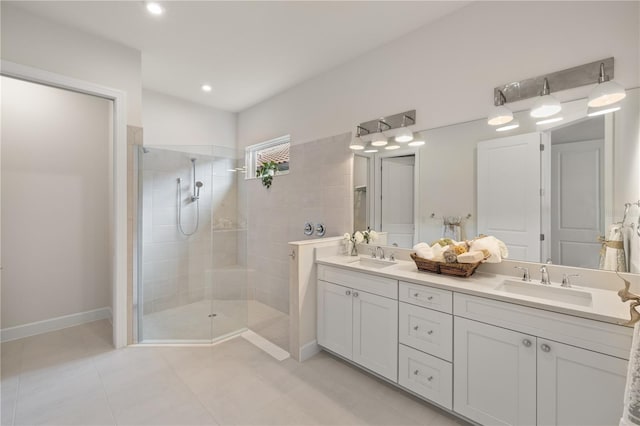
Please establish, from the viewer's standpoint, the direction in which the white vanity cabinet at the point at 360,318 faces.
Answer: facing the viewer and to the left of the viewer

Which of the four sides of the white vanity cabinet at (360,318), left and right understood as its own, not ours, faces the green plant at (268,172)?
right

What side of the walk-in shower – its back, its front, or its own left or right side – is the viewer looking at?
front

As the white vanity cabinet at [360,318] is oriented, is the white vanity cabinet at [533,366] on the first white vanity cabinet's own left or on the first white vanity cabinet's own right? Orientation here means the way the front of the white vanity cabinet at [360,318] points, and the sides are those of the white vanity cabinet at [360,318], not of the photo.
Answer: on the first white vanity cabinet's own left

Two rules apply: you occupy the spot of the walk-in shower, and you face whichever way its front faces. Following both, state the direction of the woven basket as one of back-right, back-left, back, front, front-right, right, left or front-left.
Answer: front-left

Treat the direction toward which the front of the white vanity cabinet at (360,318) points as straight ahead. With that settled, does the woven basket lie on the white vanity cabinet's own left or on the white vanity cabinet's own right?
on the white vanity cabinet's own left

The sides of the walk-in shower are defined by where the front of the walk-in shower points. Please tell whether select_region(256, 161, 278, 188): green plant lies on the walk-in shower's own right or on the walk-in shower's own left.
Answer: on the walk-in shower's own left

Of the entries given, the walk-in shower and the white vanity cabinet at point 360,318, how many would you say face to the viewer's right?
0
